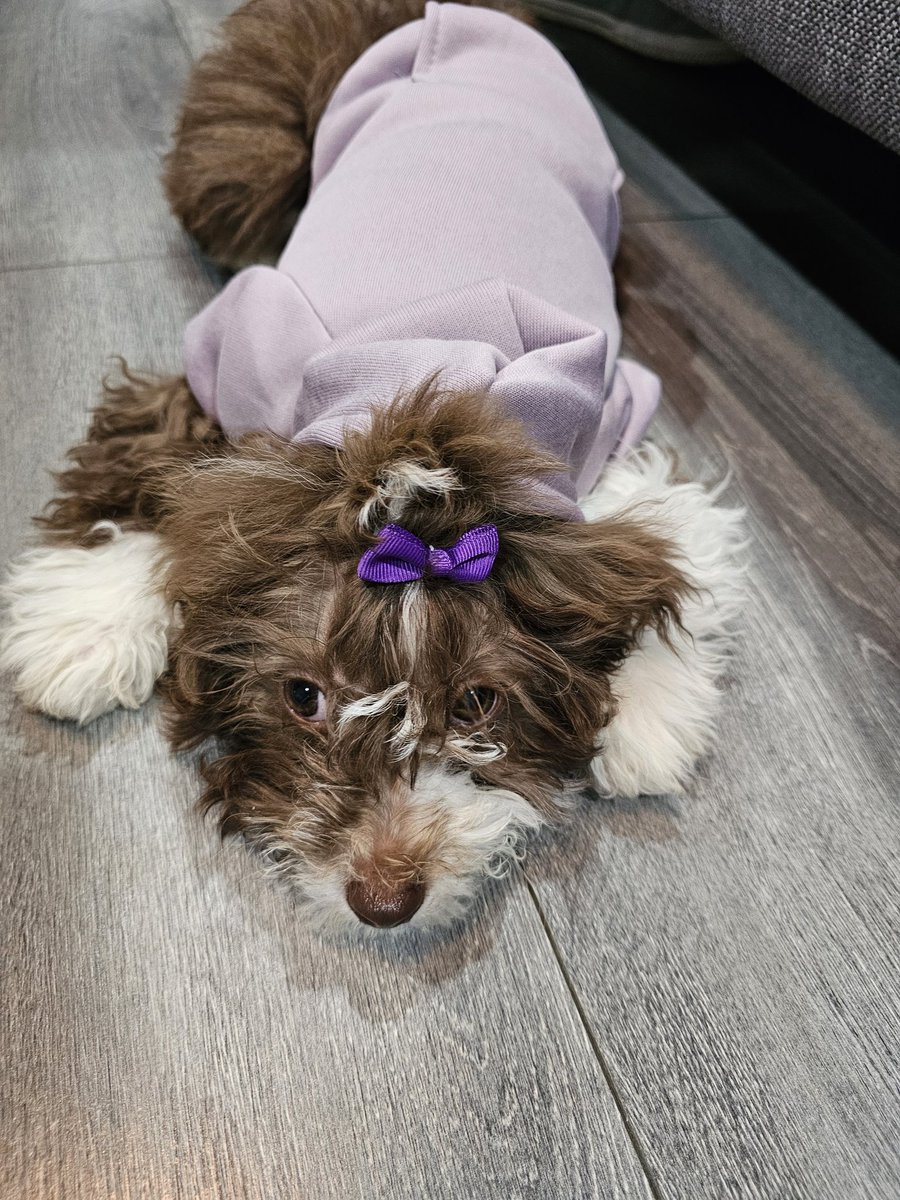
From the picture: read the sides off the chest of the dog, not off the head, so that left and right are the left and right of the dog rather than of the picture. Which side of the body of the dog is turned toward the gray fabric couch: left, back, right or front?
back

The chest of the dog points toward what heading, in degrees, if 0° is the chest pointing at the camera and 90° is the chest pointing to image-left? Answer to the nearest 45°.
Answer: approximately 0°
